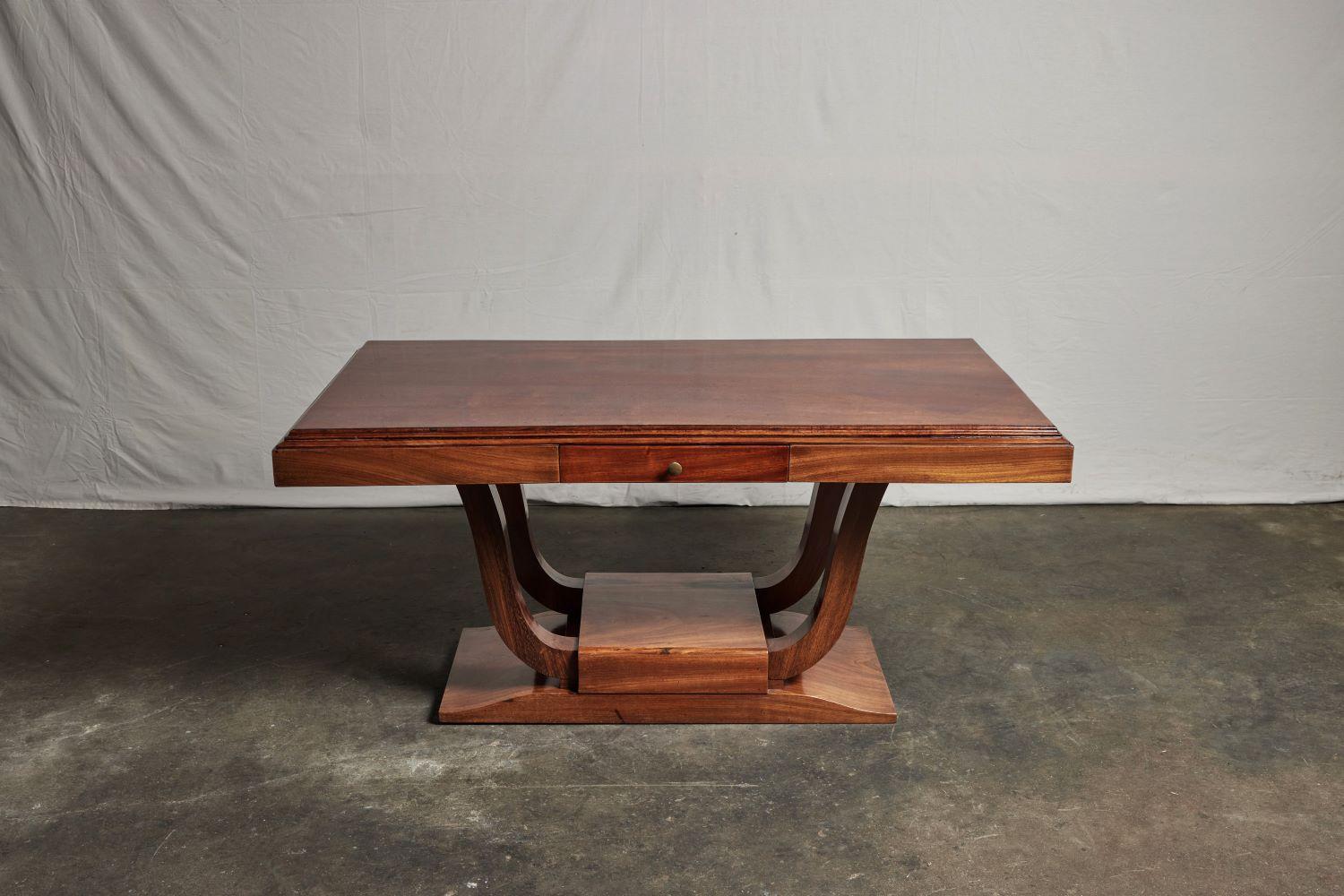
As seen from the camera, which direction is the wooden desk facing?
toward the camera
